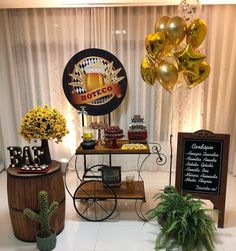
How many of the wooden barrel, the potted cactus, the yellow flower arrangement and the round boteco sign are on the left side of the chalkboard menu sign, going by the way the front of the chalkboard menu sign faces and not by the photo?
0

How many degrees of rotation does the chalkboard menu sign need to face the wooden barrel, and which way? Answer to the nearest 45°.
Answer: approximately 45° to its right

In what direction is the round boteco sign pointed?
toward the camera

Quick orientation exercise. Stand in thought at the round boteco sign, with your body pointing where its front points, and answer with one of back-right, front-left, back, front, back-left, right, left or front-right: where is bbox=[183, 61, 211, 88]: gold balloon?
front-left

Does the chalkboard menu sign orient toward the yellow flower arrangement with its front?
no

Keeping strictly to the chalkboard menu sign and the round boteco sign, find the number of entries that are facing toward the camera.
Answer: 2

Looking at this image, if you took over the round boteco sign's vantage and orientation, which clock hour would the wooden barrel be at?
The wooden barrel is roughly at 1 o'clock from the round boteco sign.

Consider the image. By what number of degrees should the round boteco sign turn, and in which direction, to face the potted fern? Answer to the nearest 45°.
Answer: approximately 45° to its left

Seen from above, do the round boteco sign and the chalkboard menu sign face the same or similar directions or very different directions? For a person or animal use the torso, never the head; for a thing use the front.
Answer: same or similar directions

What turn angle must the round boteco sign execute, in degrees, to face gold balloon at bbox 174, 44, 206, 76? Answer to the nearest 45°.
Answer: approximately 45° to its left
